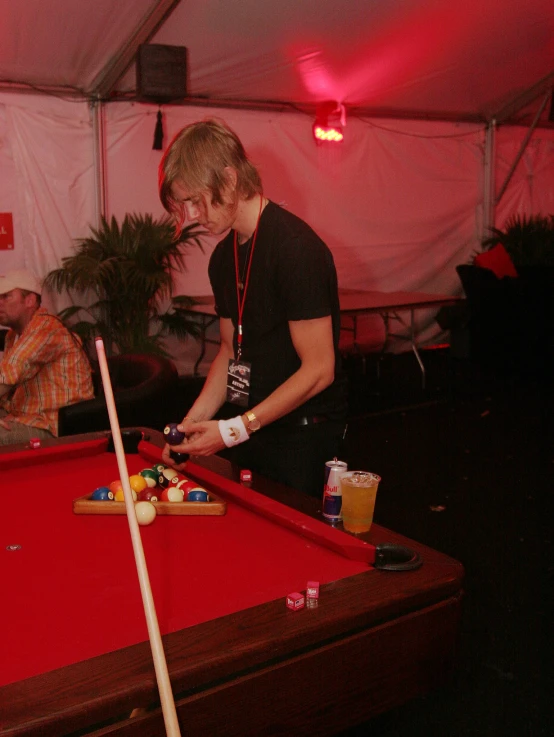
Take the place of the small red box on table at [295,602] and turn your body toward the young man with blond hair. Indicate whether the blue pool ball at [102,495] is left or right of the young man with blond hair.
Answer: left

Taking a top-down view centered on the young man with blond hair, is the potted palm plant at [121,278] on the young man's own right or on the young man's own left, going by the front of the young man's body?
on the young man's own right

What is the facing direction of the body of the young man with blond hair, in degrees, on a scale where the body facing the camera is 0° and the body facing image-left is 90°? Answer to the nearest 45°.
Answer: approximately 45°
